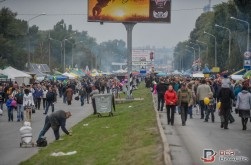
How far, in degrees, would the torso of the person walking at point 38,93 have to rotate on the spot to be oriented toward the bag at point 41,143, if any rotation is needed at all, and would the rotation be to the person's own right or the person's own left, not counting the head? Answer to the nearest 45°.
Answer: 0° — they already face it

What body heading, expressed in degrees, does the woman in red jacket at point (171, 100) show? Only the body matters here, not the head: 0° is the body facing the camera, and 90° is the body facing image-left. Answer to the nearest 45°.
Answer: approximately 0°

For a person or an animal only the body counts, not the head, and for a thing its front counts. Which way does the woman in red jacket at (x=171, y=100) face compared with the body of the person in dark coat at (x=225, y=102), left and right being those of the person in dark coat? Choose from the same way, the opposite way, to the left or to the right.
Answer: the opposite way

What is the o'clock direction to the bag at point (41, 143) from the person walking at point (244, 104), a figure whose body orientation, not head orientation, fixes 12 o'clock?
The bag is roughly at 8 o'clock from the person walking.
